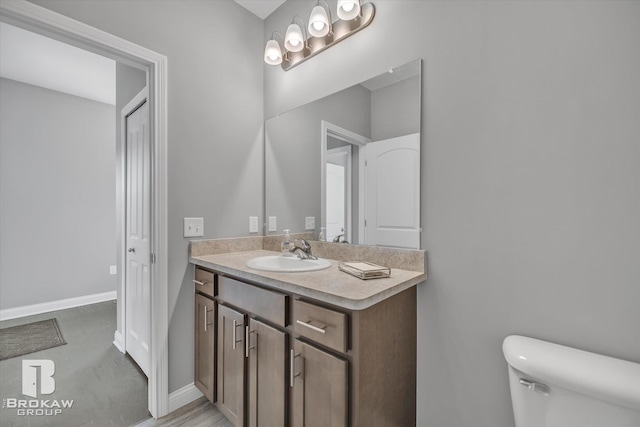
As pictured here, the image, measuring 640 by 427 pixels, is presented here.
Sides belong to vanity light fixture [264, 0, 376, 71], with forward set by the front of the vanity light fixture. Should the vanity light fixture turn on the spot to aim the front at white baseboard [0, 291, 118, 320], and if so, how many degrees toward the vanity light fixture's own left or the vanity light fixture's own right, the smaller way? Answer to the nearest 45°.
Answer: approximately 90° to the vanity light fixture's own right

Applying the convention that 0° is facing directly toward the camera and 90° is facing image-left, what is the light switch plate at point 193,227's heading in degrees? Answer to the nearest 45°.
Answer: approximately 0°
